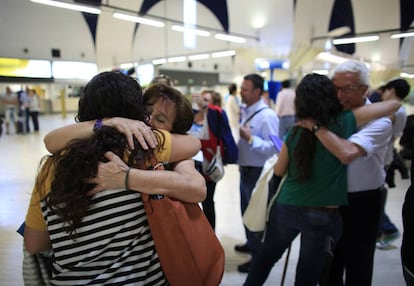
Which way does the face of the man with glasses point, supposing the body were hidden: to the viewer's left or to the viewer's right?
to the viewer's left

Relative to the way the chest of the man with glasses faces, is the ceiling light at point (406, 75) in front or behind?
behind

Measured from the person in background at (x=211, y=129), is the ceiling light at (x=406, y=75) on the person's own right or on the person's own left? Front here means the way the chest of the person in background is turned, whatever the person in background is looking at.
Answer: on the person's own left

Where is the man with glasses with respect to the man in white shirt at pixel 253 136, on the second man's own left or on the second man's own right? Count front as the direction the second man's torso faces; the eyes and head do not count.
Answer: on the second man's own left

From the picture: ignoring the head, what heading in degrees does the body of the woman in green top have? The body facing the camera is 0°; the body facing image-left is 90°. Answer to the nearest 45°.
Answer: approximately 225°

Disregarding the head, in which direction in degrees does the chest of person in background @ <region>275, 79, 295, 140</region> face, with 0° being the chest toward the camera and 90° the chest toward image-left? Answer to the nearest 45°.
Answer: approximately 180°

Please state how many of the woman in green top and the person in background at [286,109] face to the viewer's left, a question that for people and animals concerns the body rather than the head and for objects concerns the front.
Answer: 0
